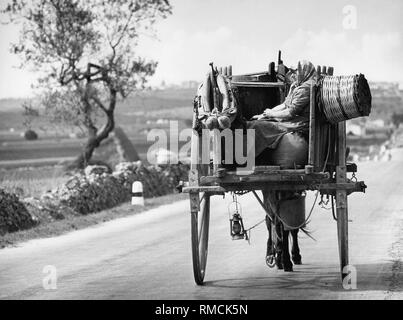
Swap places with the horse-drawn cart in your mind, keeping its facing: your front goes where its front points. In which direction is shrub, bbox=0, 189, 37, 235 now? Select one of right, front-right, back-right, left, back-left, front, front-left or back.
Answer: front-left

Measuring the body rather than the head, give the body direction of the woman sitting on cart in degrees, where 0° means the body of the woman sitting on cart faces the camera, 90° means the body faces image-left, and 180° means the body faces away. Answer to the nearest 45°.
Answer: approximately 90°

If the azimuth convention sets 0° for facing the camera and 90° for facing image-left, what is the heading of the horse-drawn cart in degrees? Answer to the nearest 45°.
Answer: approximately 180°
